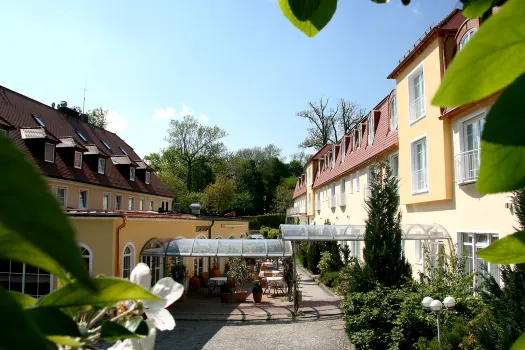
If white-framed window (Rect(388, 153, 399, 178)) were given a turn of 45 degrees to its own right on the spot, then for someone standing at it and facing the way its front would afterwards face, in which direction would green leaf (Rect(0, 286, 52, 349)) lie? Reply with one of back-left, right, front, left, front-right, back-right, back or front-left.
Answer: left

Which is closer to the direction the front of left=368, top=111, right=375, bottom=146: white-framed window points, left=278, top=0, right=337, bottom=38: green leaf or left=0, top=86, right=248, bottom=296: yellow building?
the yellow building

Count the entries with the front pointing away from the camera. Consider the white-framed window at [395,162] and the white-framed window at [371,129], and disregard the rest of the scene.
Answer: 0

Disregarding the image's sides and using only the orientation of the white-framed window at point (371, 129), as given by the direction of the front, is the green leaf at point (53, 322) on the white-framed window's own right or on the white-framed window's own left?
on the white-framed window's own left

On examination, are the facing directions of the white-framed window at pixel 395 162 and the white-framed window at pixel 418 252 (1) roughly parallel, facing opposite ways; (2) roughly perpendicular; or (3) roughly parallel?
roughly parallel

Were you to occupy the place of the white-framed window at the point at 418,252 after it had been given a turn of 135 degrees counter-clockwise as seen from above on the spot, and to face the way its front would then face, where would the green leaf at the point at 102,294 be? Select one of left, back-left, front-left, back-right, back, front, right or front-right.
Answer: right

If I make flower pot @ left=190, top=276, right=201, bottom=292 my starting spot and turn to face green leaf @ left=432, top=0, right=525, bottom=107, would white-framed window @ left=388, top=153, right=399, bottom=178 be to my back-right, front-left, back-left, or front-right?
front-left

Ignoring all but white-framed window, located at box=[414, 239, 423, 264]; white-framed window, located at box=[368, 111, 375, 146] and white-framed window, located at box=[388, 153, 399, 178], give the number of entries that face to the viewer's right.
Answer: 0

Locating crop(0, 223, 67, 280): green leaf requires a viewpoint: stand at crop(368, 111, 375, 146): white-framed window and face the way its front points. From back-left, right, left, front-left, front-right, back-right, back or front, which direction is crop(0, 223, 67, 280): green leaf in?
left

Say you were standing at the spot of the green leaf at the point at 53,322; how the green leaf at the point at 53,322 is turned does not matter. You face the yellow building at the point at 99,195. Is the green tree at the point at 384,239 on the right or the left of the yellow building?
right

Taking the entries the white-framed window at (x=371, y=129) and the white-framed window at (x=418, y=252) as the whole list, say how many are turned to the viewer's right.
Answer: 0

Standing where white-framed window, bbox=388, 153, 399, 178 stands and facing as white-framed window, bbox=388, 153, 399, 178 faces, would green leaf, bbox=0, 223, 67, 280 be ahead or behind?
ahead

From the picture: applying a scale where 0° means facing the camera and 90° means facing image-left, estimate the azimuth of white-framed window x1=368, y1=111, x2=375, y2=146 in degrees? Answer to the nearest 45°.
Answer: approximately 90°

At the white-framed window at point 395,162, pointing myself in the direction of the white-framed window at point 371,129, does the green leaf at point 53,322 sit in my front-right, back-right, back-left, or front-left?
back-left

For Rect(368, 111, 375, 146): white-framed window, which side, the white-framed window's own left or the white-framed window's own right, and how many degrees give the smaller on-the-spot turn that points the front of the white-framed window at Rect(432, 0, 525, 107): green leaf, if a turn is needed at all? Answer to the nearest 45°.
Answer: approximately 90° to the white-framed window's own left

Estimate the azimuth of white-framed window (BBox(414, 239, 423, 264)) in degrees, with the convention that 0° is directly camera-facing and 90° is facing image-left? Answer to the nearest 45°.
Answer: approximately 45°

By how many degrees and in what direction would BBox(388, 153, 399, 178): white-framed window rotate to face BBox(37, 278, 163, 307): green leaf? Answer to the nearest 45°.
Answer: approximately 45° to its left

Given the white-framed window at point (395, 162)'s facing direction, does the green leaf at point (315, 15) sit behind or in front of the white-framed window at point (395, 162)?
in front
